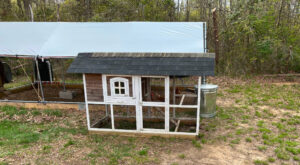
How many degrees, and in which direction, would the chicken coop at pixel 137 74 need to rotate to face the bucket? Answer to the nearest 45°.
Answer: approximately 135° to its left

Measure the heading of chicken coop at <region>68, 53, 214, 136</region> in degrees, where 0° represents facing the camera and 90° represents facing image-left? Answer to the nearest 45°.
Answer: approximately 0°

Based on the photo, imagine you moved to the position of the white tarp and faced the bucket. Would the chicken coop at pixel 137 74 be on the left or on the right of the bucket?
right
